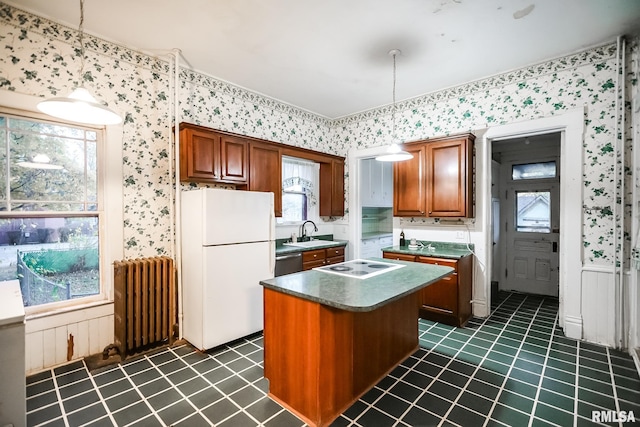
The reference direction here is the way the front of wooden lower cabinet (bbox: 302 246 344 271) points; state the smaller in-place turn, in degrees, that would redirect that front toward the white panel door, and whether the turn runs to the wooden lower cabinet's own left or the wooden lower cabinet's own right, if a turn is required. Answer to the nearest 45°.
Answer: approximately 45° to the wooden lower cabinet's own left

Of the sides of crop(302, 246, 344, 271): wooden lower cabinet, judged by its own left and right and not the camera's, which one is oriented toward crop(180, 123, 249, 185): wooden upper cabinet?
right

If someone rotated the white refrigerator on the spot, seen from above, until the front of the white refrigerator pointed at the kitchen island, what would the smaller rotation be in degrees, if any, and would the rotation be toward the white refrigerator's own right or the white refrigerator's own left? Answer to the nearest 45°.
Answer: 0° — it already faces it

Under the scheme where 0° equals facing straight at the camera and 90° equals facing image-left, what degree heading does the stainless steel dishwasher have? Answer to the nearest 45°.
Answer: approximately 315°

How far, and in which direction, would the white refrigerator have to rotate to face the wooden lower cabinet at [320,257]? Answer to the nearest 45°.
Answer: approximately 90° to its left
